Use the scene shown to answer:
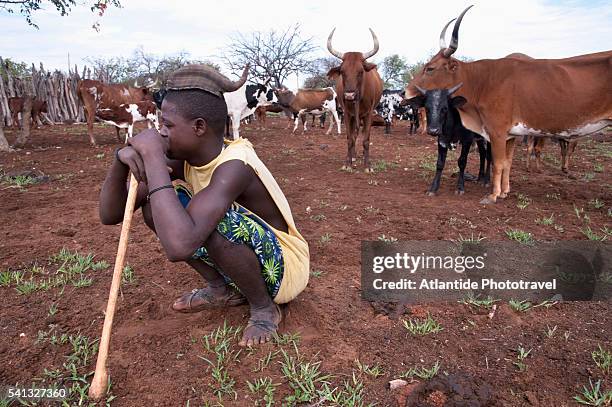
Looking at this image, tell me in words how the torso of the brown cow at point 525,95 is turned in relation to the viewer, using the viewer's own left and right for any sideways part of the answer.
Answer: facing to the left of the viewer

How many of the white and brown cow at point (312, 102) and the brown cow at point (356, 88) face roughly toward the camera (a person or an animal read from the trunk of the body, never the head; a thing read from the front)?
1

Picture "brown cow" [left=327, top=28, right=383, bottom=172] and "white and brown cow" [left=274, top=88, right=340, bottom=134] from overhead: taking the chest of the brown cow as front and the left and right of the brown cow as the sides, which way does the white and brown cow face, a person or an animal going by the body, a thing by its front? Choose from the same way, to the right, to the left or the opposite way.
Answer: to the right

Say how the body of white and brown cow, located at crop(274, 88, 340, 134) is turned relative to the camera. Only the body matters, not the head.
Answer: to the viewer's left

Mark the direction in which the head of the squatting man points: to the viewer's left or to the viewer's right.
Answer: to the viewer's left

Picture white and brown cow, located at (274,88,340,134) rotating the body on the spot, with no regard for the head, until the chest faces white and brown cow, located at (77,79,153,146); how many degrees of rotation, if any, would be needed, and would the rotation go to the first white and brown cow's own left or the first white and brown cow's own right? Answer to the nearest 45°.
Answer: approximately 45° to the first white and brown cow's own left

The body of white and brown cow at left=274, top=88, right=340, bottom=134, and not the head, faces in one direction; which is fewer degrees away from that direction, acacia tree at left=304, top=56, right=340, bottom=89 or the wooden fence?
the wooden fence

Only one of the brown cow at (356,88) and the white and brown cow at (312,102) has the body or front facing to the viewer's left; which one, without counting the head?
the white and brown cow

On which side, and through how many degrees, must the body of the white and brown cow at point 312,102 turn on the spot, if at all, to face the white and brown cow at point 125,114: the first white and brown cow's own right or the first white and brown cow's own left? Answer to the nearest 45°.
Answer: approximately 45° to the first white and brown cow's own left

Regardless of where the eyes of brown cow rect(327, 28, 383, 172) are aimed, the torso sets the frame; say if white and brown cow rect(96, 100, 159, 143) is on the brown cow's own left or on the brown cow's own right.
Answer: on the brown cow's own right

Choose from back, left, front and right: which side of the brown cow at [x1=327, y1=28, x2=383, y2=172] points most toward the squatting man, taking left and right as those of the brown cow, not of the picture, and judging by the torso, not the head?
front

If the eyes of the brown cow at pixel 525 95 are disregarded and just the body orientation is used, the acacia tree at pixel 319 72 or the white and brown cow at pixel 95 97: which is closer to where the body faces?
the white and brown cow

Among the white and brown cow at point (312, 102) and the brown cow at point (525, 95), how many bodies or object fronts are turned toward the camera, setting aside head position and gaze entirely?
0

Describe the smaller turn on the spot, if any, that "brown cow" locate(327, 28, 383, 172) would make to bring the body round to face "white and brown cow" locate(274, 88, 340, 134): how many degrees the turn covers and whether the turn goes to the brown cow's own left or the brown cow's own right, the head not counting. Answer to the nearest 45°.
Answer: approximately 180°
